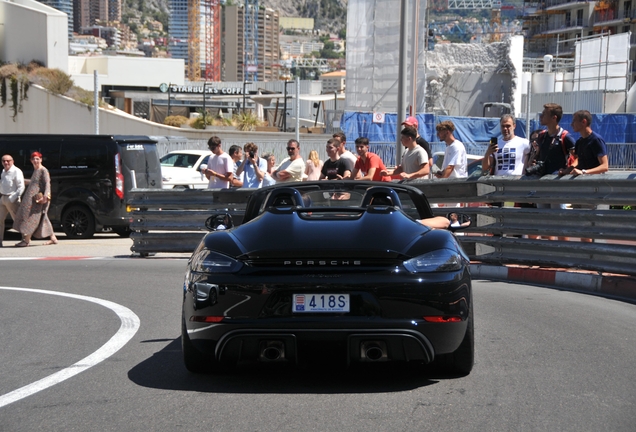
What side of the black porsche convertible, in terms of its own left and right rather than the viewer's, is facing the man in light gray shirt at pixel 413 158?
front

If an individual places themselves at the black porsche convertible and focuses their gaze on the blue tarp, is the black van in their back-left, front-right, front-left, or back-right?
front-left

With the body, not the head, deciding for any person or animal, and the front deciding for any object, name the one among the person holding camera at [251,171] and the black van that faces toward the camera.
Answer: the person holding camera

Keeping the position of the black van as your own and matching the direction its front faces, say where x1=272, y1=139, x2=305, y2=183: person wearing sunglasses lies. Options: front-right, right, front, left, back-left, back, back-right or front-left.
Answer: back

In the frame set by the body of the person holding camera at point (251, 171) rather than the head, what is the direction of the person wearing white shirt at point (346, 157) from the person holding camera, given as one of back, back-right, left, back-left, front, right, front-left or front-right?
front-left

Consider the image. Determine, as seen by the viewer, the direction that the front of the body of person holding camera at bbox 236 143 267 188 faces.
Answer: toward the camera

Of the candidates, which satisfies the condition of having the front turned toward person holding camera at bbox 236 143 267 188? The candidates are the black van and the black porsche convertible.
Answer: the black porsche convertible

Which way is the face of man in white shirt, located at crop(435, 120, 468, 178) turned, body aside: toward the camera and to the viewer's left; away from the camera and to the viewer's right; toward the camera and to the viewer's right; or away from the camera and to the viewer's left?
toward the camera and to the viewer's left

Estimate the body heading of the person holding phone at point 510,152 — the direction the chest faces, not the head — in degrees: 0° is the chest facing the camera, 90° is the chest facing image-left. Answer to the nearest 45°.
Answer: approximately 45°

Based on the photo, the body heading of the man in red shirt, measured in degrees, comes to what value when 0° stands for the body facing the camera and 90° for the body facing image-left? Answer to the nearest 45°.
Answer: approximately 45°

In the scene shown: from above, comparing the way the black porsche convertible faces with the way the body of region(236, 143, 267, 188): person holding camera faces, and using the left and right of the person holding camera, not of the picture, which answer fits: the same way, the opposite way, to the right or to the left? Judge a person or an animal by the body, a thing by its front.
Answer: the opposite way

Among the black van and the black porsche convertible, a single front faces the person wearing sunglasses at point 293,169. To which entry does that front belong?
the black porsche convertible

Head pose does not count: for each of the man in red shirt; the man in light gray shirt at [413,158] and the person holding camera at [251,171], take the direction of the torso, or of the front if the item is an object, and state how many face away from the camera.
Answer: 0

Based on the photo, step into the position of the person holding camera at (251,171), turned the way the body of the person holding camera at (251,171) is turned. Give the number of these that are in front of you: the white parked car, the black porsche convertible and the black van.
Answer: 1

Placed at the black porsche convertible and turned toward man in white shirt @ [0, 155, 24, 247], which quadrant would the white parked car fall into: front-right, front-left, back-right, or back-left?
front-right

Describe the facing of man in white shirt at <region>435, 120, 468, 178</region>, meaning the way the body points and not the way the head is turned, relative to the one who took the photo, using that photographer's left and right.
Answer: facing to the left of the viewer

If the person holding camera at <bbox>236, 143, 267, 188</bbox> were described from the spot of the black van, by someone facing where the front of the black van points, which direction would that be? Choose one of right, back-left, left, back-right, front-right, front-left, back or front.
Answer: back

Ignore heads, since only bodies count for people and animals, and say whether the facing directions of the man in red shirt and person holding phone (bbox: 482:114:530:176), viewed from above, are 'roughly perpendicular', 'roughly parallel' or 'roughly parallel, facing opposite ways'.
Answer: roughly parallel
